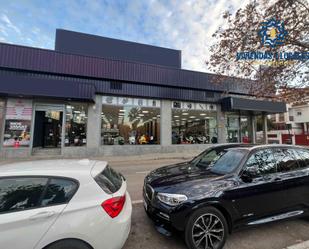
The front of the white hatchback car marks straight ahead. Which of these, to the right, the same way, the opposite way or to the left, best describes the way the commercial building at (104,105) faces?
to the left

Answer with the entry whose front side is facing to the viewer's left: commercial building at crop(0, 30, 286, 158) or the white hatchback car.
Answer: the white hatchback car

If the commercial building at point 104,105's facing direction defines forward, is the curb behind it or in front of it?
in front

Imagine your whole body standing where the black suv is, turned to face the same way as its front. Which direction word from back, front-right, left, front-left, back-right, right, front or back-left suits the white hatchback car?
front

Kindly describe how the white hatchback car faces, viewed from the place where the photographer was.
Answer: facing to the left of the viewer

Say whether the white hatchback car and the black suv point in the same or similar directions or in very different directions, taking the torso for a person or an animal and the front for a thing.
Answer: same or similar directions

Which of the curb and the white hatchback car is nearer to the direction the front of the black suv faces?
the white hatchback car

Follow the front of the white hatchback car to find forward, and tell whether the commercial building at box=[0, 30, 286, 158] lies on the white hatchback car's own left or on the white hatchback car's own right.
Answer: on the white hatchback car's own right

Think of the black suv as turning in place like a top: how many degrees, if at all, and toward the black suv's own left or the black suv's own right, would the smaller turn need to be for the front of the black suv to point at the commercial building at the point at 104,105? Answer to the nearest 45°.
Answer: approximately 90° to the black suv's own right

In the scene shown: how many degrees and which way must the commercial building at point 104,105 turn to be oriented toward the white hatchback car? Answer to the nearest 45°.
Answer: approximately 45° to its right

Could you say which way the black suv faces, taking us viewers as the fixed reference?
facing the viewer and to the left of the viewer

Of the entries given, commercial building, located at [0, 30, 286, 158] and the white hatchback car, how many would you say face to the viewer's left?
1

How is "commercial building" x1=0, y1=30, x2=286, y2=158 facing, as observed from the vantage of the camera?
facing the viewer and to the right of the viewer

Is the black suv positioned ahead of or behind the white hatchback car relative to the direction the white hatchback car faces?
behind
